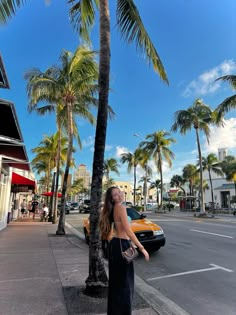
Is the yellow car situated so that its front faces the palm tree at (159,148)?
no

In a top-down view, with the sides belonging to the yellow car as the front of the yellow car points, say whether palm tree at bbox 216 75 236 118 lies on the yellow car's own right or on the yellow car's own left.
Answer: on the yellow car's own left

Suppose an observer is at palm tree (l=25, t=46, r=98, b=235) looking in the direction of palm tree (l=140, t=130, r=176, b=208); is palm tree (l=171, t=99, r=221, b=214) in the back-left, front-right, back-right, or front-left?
front-right

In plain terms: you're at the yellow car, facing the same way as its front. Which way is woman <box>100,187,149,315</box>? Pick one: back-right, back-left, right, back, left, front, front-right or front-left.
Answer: front-right

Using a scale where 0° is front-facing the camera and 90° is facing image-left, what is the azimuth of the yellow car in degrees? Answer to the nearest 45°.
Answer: approximately 315°

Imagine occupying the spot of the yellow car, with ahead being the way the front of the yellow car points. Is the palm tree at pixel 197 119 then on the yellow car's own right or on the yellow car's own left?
on the yellow car's own left

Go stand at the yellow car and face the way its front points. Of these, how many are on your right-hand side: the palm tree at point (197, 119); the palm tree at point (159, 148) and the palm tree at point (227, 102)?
0
